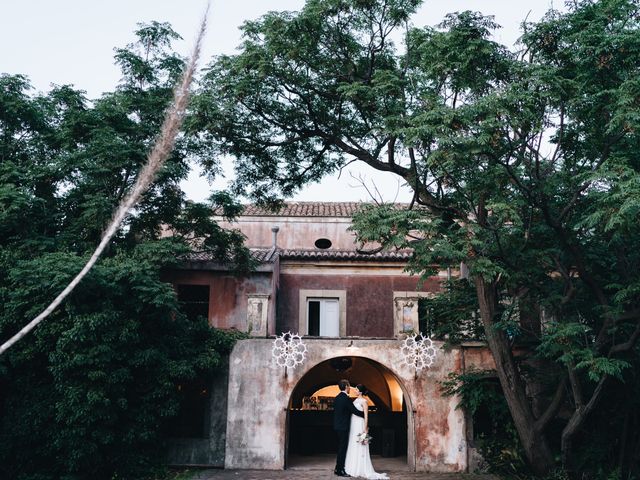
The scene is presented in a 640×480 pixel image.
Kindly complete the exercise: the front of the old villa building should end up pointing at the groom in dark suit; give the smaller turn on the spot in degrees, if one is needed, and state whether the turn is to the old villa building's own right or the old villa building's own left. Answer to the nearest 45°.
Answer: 0° — it already faces them

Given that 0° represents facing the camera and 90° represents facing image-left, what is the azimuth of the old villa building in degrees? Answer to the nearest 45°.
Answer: approximately 0°

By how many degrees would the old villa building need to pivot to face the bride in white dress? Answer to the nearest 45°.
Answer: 0° — it already faces them

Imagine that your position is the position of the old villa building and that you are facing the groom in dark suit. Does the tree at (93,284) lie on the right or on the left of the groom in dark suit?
right

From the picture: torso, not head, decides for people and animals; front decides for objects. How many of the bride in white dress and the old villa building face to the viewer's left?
1

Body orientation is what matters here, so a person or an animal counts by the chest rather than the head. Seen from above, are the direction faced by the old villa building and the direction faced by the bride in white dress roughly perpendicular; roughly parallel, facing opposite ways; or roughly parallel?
roughly perpendicular

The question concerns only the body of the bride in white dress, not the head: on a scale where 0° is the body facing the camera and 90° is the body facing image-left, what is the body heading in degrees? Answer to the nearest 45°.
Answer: approximately 90°

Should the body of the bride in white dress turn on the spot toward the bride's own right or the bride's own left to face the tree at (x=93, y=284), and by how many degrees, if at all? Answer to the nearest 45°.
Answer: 0° — they already face it
